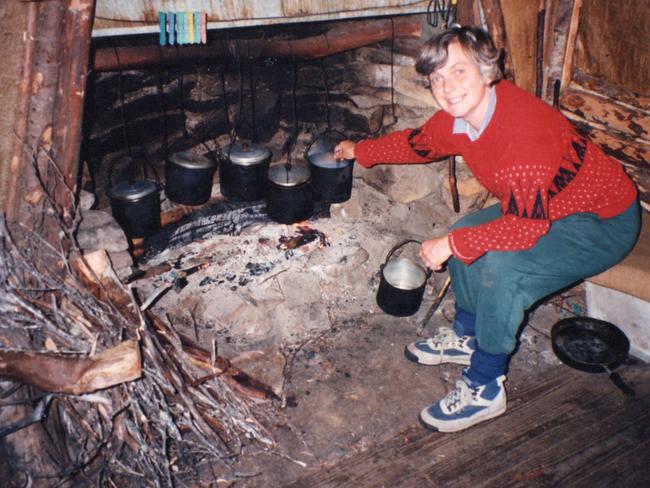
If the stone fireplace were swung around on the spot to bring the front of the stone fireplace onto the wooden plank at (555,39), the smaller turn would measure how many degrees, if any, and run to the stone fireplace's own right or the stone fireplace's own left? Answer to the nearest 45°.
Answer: approximately 90° to the stone fireplace's own left

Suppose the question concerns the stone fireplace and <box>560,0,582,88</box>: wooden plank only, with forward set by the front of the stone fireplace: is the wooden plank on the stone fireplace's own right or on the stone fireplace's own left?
on the stone fireplace's own left

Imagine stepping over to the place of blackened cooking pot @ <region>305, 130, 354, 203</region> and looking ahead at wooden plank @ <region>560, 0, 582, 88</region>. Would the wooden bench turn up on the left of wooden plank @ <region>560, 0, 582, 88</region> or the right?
right

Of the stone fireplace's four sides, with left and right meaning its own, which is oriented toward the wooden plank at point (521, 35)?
left

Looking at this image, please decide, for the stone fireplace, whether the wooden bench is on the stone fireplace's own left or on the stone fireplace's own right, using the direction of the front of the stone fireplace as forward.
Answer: on the stone fireplace's own left

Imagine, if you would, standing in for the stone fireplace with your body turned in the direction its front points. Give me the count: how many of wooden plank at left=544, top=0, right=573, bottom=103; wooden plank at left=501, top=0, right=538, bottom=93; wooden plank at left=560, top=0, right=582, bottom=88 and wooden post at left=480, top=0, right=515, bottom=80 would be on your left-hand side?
4

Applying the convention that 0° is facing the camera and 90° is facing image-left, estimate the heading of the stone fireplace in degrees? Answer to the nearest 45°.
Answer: approximately 0°

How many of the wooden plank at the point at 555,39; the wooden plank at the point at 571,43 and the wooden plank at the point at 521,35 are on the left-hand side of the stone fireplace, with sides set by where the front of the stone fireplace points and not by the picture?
3

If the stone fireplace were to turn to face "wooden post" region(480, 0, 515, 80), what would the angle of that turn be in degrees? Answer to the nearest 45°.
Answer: approximately 90° to its left
